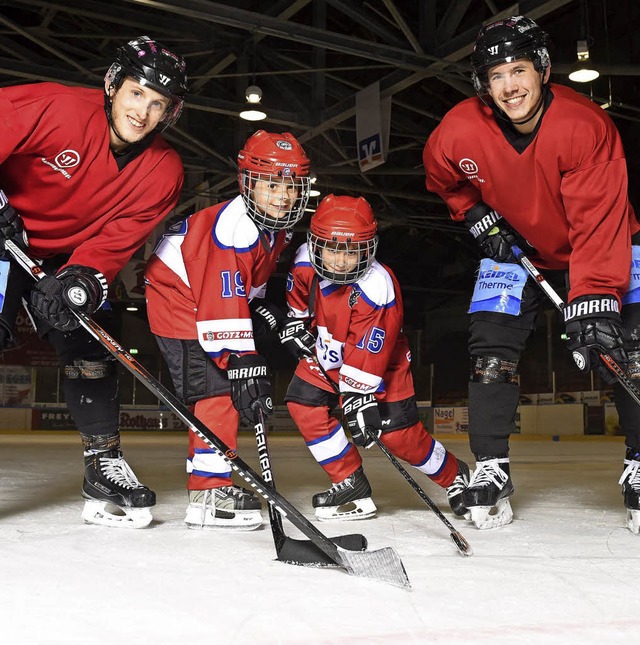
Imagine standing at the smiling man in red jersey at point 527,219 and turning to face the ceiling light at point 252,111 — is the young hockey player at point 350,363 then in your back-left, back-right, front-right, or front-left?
front-left

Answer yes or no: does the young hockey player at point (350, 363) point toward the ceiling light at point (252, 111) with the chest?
no

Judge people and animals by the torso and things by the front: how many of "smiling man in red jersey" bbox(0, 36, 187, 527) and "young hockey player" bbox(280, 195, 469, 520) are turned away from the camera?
0

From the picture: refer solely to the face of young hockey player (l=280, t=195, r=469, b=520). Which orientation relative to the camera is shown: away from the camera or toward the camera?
toward the camera

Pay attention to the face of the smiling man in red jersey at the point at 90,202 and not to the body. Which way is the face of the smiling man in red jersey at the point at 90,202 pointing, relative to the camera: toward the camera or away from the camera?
toward the camera

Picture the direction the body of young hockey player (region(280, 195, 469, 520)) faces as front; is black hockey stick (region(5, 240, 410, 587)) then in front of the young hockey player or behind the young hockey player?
in front

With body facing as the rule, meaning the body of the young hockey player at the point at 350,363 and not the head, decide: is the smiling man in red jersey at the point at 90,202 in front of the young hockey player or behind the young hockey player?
in front

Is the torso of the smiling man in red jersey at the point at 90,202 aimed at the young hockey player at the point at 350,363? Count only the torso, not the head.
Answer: no

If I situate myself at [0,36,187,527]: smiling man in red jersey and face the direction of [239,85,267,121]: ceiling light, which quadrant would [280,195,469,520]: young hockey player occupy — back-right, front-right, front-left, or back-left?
front-right

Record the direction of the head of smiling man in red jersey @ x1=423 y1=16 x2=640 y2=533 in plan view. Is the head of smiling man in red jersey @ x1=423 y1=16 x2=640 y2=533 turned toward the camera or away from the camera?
toward the camera
